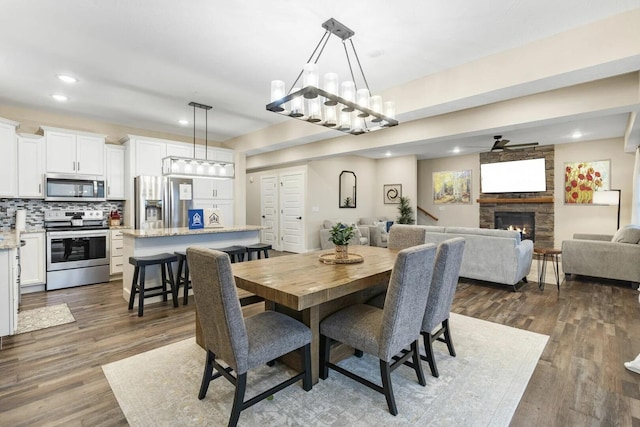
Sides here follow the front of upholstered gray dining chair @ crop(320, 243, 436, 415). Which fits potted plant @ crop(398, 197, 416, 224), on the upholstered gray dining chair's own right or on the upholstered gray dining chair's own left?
on the upholstered gray dining chair's own right

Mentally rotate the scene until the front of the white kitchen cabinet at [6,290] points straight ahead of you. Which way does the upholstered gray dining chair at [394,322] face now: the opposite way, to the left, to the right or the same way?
to the left

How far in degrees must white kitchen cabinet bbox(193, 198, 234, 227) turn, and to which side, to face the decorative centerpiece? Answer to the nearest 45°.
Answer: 0° — it already faces it

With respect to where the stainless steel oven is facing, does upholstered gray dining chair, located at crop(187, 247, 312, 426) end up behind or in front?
in front

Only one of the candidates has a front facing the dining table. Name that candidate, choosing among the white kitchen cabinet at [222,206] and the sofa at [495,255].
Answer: the white kitchen cabinet

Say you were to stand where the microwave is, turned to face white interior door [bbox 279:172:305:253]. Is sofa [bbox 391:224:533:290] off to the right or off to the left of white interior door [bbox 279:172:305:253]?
right

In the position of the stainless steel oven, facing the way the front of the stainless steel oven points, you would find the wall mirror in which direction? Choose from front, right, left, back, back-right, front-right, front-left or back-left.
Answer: left

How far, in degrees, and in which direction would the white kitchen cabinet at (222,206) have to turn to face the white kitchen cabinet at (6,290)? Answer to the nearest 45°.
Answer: approximately 45° to its right

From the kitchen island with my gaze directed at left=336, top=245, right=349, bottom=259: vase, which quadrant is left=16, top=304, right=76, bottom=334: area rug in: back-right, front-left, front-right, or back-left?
back-right

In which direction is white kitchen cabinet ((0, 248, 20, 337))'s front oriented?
to the viewer's right

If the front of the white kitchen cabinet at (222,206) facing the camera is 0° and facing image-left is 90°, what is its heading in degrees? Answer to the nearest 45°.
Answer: approximately 0°

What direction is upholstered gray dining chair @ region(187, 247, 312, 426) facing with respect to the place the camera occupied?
facing away from the viewer and to the right of the viewer

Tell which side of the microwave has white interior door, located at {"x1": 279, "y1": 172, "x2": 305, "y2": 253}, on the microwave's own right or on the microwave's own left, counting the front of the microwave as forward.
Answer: on the microwave's own left
